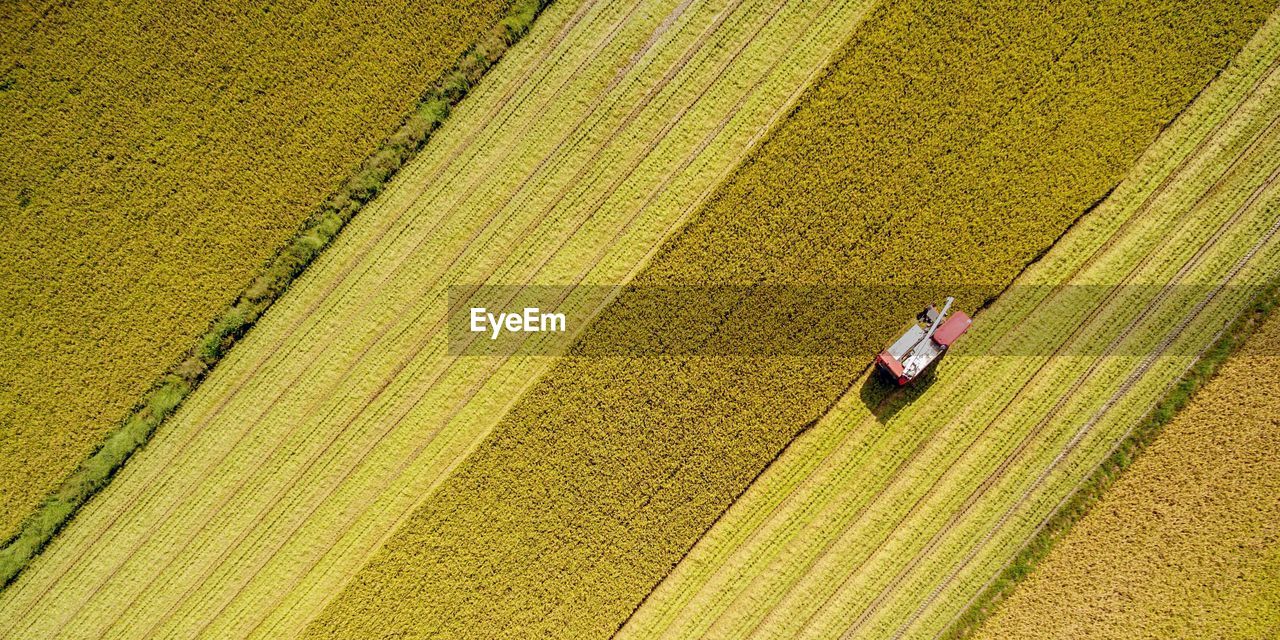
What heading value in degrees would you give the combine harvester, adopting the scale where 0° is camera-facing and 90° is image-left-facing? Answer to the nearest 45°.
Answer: approximately 225°
